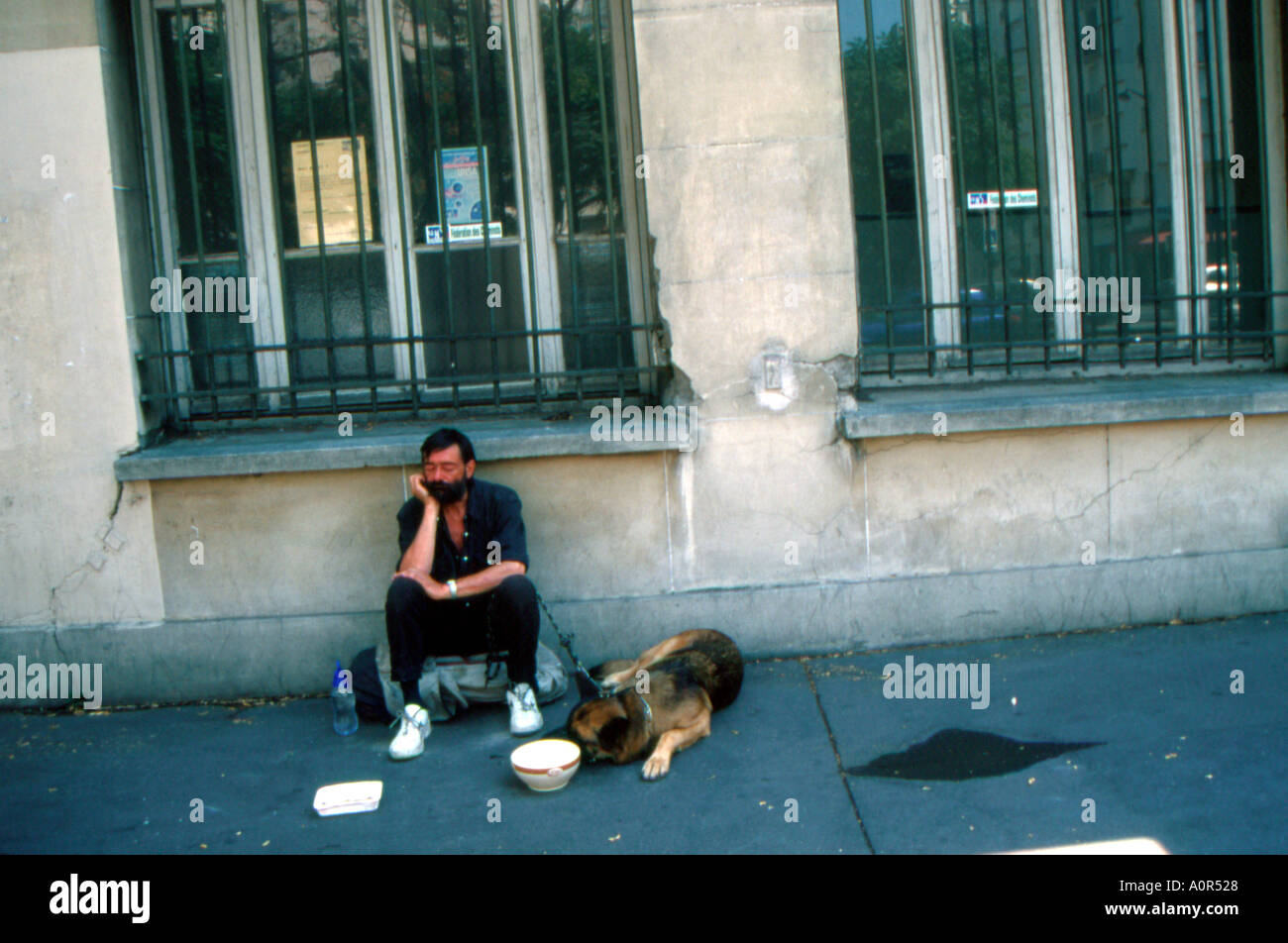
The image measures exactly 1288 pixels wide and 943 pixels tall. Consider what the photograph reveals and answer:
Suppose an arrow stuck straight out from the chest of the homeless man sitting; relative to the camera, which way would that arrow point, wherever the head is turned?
toward the camera

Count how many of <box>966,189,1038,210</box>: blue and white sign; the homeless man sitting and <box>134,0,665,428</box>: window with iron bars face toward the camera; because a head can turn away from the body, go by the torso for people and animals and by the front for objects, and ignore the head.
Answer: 3

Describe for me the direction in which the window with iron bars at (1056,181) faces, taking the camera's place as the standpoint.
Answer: facing the viewer

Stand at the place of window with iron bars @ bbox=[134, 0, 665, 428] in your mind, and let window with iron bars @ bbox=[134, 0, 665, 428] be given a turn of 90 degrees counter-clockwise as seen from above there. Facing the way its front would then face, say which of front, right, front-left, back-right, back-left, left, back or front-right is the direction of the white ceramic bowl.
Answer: right

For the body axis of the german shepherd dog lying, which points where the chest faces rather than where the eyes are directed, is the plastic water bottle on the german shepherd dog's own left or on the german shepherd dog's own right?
on the german shepherd dog's own right

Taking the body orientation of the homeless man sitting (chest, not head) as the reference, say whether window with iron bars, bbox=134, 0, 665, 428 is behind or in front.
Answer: behind

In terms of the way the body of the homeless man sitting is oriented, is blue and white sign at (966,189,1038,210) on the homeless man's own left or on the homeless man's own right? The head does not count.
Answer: on the homeless man's own left

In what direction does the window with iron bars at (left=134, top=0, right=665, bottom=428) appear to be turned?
toward the camera
